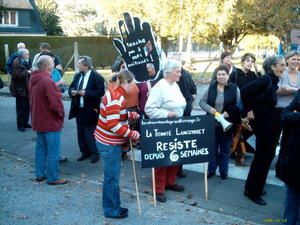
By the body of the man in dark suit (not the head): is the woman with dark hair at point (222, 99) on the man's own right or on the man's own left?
on the man's own left

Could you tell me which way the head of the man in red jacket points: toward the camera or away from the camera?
away from the camera

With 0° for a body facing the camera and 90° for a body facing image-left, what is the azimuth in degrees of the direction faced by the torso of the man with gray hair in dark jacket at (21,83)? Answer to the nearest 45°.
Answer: approximately 270°

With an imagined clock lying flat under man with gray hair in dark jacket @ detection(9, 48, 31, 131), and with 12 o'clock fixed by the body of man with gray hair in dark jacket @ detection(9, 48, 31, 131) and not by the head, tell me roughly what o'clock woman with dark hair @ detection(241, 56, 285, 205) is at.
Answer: woman with dark hair @ detection(241, 56, 285, 205) is roughly at 2 o'clock from man with gray hair in dark jacket @ detection(9, 48, 31, 131).

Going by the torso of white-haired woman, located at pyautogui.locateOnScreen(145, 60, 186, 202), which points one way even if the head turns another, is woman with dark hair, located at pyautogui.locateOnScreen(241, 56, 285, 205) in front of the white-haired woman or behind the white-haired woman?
in front

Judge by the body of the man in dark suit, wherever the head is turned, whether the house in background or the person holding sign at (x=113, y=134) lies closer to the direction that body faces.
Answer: the person holding sign

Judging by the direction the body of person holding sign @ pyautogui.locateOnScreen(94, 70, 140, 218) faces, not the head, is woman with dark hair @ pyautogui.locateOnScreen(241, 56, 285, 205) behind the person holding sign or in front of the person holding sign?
in front

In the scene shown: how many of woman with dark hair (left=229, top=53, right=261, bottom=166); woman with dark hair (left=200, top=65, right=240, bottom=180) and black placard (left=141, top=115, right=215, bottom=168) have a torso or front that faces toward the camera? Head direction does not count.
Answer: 3

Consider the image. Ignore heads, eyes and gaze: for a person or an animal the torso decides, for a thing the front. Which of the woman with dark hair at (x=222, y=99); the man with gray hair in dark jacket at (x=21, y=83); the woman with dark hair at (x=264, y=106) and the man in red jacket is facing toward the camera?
the woman with dark hair at (x=222, y=99)
